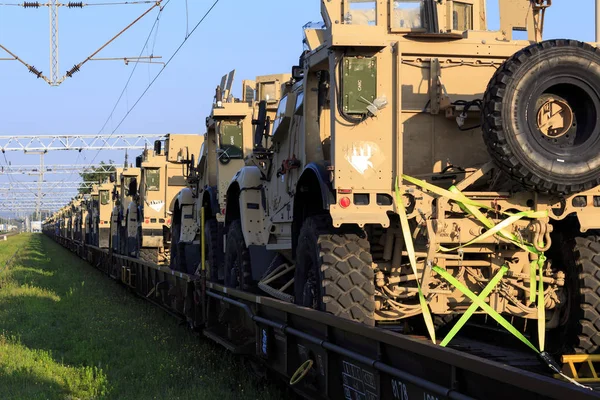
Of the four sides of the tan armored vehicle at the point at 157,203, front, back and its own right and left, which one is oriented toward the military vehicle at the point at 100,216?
front

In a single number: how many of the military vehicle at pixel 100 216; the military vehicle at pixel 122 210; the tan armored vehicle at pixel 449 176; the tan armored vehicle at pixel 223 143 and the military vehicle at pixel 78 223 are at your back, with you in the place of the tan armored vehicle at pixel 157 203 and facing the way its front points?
2

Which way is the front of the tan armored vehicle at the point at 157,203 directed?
away from the camera

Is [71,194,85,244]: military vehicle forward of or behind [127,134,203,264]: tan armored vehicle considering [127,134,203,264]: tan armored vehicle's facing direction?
forward

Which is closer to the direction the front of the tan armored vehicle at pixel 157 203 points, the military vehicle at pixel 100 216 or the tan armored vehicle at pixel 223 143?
the military vehicle

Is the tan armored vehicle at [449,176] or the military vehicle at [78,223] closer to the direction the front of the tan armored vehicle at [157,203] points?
the military vehicle

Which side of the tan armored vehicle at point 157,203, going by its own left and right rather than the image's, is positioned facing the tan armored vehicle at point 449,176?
back

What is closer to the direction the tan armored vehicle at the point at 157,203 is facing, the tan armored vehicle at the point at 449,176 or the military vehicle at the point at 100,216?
the military vehicle

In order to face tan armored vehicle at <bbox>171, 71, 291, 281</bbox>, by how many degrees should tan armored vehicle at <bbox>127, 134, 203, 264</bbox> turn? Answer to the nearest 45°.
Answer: approximately 180°

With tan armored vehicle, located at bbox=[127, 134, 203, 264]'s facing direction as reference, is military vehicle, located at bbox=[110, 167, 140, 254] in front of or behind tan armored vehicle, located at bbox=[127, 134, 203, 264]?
in front
